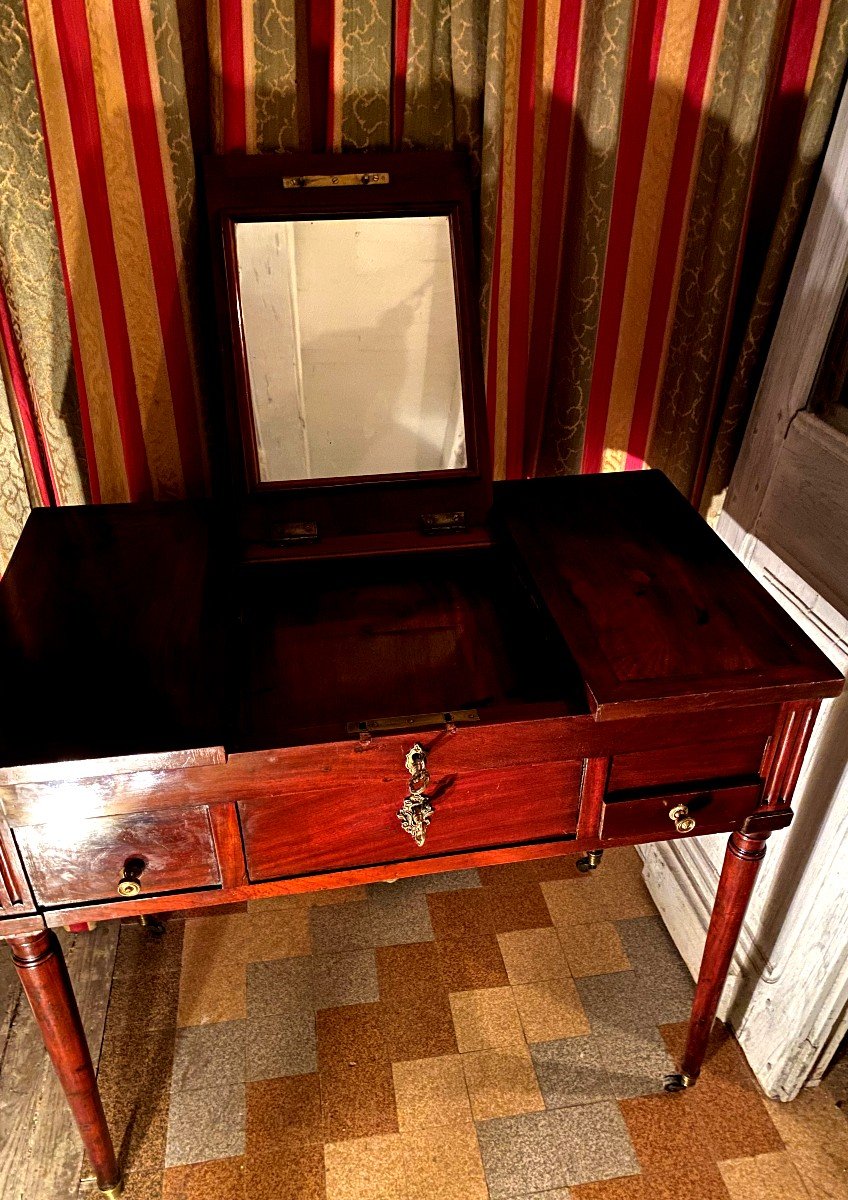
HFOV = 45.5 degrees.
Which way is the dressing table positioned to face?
toward the camera

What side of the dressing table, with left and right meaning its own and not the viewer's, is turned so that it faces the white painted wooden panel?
left

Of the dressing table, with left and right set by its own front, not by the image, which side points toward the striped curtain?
back
